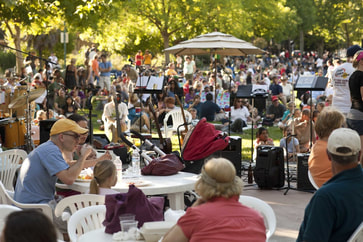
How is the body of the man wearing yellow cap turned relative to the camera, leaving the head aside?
to the viewer's right

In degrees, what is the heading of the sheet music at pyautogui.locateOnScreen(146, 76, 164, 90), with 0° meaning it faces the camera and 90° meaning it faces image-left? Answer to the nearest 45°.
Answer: approximately 0°

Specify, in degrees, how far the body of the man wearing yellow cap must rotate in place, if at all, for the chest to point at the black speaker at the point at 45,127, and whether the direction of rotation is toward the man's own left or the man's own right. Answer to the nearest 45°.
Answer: approximately 90° to the man's own left

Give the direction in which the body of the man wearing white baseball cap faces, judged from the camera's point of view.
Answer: away from the camera

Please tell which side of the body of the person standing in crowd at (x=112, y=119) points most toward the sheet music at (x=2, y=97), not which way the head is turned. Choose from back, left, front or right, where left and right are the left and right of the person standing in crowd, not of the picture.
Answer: right

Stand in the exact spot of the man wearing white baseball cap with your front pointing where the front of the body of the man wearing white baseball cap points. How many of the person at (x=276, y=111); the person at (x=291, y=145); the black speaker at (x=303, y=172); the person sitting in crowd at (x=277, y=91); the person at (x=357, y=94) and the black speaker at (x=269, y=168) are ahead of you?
6

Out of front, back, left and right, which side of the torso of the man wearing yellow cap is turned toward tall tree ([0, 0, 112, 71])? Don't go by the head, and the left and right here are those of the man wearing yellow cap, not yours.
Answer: left

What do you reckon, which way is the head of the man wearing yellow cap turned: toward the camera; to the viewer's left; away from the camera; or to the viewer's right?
to the viewer's right

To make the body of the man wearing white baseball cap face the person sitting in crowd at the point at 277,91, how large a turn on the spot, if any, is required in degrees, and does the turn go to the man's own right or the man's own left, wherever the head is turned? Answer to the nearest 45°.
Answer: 0° — they already face them

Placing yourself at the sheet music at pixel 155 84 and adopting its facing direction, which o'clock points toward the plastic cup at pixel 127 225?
The plastic cup is roughly at 12 o'clock from the sheet music.

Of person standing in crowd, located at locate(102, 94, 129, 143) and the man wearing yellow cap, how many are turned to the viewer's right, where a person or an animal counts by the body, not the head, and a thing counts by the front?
1

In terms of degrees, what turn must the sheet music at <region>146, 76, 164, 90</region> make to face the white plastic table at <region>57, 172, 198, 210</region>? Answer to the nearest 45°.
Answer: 0° — it already faces it

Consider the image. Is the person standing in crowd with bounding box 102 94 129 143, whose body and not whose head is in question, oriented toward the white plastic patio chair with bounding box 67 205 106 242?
yes

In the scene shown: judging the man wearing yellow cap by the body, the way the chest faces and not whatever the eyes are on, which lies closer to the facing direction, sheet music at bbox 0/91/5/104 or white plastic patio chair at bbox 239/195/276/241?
the white plastic patio chair
